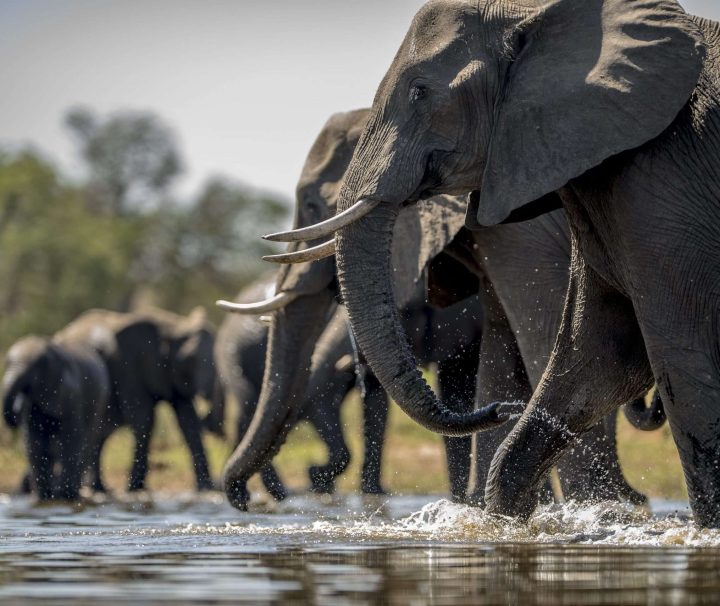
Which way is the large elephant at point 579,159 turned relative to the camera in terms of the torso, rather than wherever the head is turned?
to the viewer's left

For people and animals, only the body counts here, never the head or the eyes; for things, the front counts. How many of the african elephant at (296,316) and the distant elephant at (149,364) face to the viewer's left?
2

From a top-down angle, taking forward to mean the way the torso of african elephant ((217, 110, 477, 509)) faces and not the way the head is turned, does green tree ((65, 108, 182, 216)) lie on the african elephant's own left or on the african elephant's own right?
on the african elephant's own right

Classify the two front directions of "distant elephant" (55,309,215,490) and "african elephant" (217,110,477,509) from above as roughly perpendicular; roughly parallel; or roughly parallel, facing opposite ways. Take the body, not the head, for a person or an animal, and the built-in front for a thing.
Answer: roughly parallel

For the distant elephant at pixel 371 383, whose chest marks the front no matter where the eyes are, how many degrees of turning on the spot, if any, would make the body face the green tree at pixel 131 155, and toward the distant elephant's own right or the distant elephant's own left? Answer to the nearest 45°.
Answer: approximately 90° to the distant elephant's own right

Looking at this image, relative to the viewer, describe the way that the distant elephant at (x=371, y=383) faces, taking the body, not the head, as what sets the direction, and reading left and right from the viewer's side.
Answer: facing to the left of the viewer

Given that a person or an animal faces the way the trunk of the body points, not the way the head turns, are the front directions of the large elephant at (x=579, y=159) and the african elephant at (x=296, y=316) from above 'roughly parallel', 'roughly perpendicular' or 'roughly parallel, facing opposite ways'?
roughly parallel

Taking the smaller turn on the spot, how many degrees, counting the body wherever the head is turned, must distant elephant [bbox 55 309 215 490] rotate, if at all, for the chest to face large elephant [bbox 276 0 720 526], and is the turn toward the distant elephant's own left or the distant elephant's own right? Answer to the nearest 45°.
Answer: approximately 90° to the distant elephant's own left

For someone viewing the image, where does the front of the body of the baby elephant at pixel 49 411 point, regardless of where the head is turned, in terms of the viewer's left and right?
facing the viewer and to the left of the viewer

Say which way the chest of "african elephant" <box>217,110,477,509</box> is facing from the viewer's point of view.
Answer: to the viewer's left

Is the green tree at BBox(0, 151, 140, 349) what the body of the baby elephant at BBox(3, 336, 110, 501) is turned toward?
no
